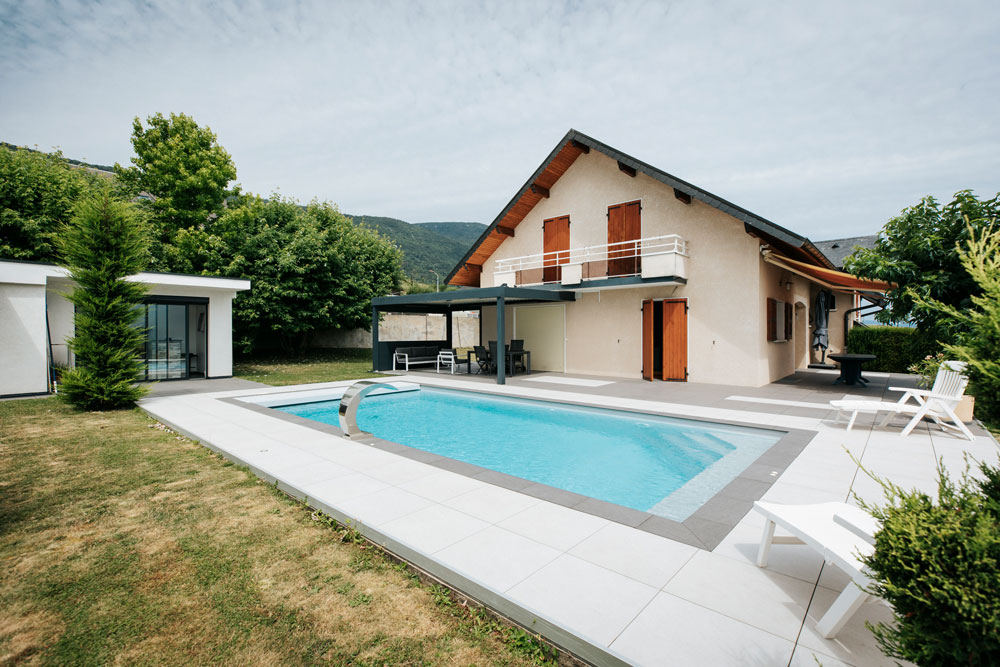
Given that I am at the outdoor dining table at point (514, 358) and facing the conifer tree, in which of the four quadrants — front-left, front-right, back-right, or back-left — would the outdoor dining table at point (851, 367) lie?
back-left

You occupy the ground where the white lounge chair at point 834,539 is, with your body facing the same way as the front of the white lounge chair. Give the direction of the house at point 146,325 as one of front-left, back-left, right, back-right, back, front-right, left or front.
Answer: front-left

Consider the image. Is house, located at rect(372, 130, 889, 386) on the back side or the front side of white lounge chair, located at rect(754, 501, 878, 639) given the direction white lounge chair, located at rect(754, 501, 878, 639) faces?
on the front side

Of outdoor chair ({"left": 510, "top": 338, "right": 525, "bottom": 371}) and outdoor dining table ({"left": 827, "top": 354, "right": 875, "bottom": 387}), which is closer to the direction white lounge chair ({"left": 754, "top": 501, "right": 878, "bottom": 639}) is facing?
the outdoor chair

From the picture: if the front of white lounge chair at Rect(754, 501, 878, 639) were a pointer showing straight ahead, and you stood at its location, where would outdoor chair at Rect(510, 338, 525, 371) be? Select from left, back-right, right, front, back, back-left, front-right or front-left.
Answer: front

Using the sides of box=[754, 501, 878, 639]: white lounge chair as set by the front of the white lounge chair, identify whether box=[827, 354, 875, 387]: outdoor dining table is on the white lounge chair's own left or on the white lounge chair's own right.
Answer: on the white lounge chair's own right

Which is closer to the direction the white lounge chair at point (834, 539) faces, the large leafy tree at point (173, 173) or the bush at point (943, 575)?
the large leafy tree

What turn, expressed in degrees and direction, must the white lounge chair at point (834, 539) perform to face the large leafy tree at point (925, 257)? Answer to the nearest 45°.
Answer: approximately 45° to its right

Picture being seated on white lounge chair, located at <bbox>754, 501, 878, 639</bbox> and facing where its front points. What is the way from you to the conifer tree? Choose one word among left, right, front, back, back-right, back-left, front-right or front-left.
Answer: front-left

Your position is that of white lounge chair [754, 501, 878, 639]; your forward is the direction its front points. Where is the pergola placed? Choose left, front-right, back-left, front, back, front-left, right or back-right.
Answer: front

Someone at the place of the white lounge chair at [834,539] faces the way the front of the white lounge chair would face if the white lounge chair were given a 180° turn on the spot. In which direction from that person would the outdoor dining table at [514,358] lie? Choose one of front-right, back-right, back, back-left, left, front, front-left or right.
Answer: back

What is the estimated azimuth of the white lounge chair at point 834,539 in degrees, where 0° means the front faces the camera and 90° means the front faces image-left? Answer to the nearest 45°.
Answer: approximately 135°
